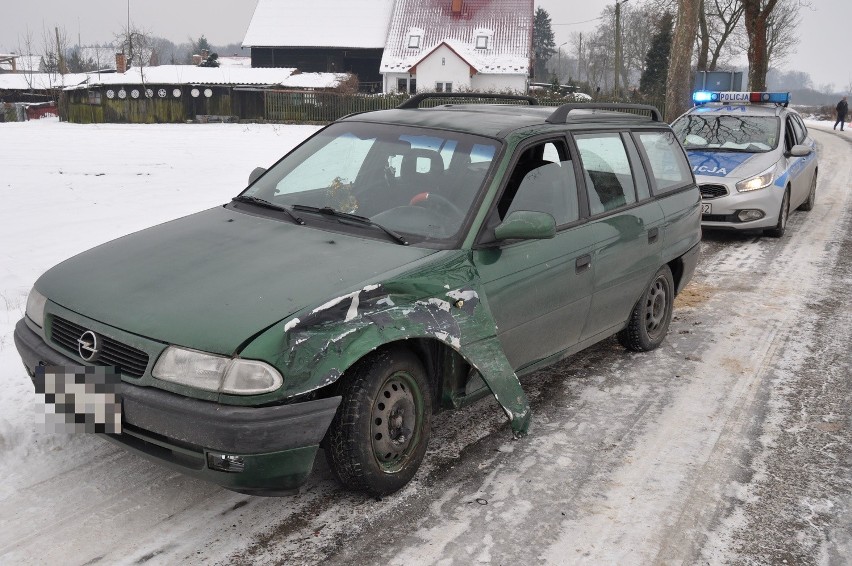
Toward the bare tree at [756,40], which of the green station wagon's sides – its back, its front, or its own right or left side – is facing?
back

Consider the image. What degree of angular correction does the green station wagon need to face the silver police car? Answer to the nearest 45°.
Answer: approximately 180°

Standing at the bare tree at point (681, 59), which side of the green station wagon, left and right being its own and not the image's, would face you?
back

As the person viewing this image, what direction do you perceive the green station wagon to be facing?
facing the viewer and to the left of the viewer
